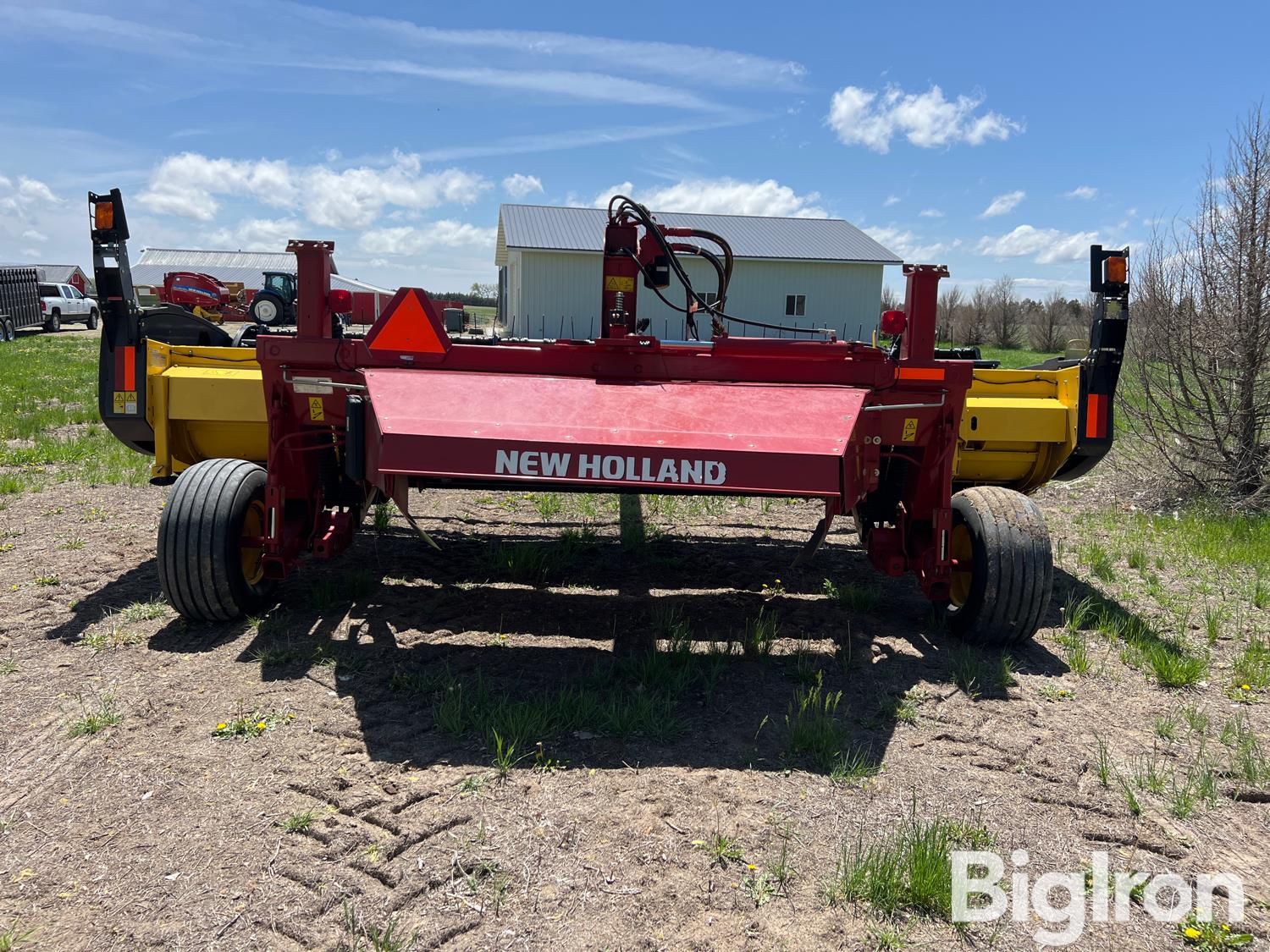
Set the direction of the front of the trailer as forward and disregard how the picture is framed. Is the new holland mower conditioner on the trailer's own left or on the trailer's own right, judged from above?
on the trailer's own right

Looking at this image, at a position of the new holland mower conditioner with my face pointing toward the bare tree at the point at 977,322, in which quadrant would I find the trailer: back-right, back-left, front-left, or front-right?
front-left

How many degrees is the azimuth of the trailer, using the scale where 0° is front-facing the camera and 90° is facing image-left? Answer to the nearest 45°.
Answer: approximately 225°

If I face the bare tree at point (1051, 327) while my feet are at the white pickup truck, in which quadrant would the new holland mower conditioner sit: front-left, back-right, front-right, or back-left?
front-right

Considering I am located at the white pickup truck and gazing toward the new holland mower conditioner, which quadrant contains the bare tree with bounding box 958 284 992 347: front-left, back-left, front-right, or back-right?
front-left

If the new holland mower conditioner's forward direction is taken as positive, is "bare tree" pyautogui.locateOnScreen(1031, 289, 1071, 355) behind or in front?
in front

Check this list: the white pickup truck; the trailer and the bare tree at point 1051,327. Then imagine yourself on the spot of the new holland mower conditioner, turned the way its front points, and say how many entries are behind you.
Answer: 0

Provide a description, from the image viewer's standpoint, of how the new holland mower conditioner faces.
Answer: facing away from the viewer

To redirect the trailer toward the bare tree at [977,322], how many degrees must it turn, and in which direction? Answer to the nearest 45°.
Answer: approximately 45° to its right

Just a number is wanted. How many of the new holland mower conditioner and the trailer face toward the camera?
0

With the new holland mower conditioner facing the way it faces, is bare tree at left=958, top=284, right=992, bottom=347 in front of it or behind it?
in front
